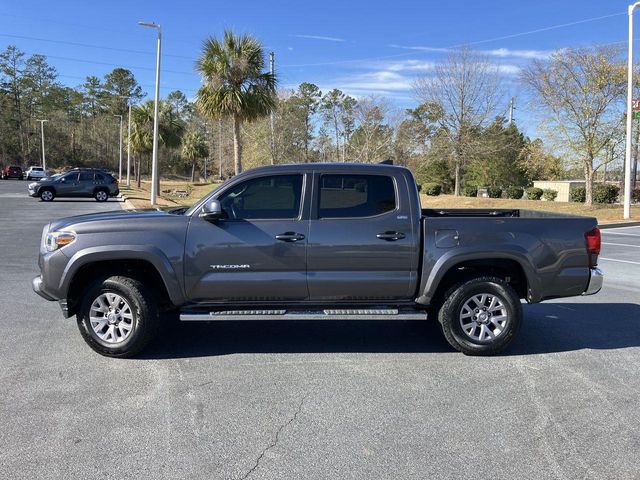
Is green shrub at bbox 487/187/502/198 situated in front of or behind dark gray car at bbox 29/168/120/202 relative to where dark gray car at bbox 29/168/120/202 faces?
behind

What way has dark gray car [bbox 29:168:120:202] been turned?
to the viewer's left

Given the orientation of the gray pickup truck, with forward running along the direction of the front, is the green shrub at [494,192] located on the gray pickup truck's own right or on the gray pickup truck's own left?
on the gray pickup truck's own right

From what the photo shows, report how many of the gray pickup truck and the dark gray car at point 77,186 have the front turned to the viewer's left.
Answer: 2

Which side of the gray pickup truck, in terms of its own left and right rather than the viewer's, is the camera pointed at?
left

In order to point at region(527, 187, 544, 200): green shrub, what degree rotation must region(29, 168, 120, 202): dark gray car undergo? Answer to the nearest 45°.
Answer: approximately 180°

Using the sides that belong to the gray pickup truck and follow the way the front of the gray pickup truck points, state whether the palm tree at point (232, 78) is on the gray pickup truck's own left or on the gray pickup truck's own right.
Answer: on the gray pickup truck's own right
